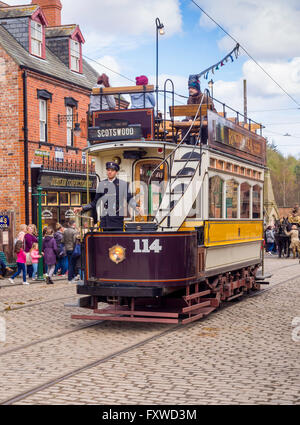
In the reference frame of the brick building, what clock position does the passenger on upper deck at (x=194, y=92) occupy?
The passenger on upper deck is roughly at 1 o'clock from the brick building.

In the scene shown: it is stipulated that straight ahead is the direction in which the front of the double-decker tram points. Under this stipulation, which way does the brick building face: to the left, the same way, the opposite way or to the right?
to the left

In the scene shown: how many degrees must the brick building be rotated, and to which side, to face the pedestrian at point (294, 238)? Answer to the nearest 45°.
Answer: approximately 45° to its left

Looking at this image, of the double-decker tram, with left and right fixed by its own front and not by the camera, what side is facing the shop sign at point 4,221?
right

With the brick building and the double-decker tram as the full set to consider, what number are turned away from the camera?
0

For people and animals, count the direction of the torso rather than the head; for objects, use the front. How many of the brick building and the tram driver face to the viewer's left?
0

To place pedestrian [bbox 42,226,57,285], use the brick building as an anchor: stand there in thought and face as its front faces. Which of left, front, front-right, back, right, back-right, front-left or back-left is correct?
front-right

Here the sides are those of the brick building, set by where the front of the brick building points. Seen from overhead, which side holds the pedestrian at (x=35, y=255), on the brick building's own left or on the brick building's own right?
on the brick building's own right

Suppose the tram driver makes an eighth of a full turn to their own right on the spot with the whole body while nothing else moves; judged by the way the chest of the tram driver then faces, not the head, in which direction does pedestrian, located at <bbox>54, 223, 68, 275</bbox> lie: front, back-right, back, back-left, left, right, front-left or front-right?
back-right

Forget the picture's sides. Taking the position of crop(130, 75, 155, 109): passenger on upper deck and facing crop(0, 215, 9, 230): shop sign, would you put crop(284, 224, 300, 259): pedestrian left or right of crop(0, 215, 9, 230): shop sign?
right

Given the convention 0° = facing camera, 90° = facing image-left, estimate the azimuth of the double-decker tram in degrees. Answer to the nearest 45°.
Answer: approximately 45°

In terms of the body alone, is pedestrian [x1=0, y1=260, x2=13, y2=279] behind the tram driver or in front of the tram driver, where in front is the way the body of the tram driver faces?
behind

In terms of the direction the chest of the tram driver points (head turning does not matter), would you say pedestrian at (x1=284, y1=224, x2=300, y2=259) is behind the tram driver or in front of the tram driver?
behind

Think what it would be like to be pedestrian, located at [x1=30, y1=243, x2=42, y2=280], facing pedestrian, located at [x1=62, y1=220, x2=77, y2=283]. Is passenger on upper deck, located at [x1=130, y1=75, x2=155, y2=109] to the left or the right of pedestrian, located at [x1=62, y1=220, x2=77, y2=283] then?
right
